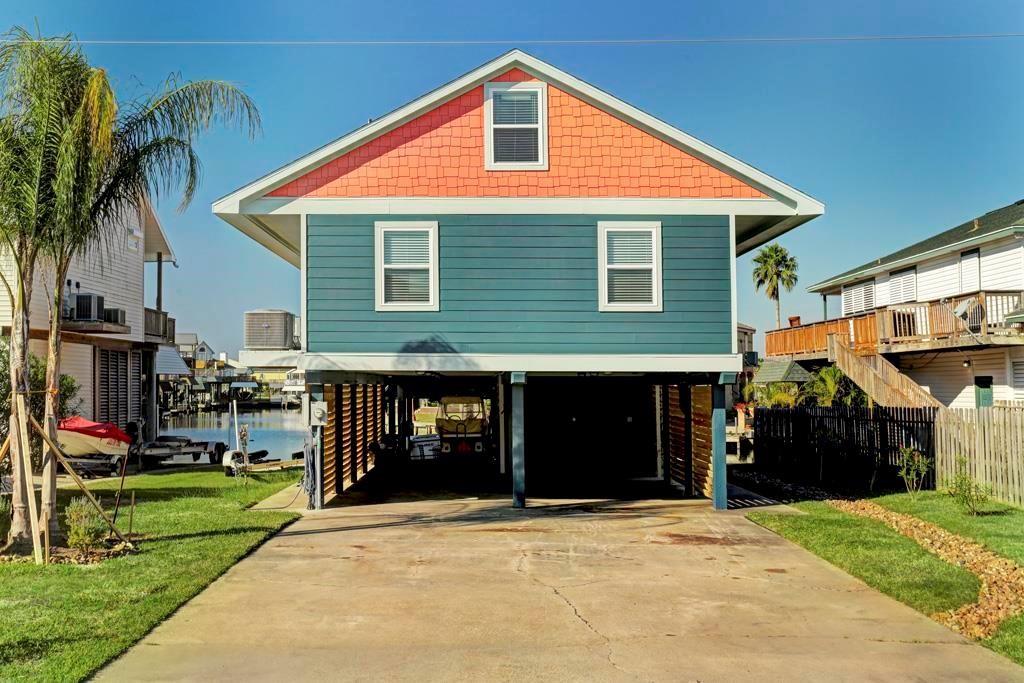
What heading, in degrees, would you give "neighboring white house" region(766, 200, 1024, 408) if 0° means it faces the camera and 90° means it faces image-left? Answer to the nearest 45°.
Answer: approximately 45°

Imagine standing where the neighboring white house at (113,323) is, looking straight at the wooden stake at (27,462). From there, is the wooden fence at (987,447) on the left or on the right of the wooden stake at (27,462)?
left

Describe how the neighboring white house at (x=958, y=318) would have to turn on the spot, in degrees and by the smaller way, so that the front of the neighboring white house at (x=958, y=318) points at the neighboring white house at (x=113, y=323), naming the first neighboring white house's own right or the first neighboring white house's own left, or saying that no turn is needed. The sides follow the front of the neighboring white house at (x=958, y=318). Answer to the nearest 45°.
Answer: approximately 45° to the first neighboring white house's own right
